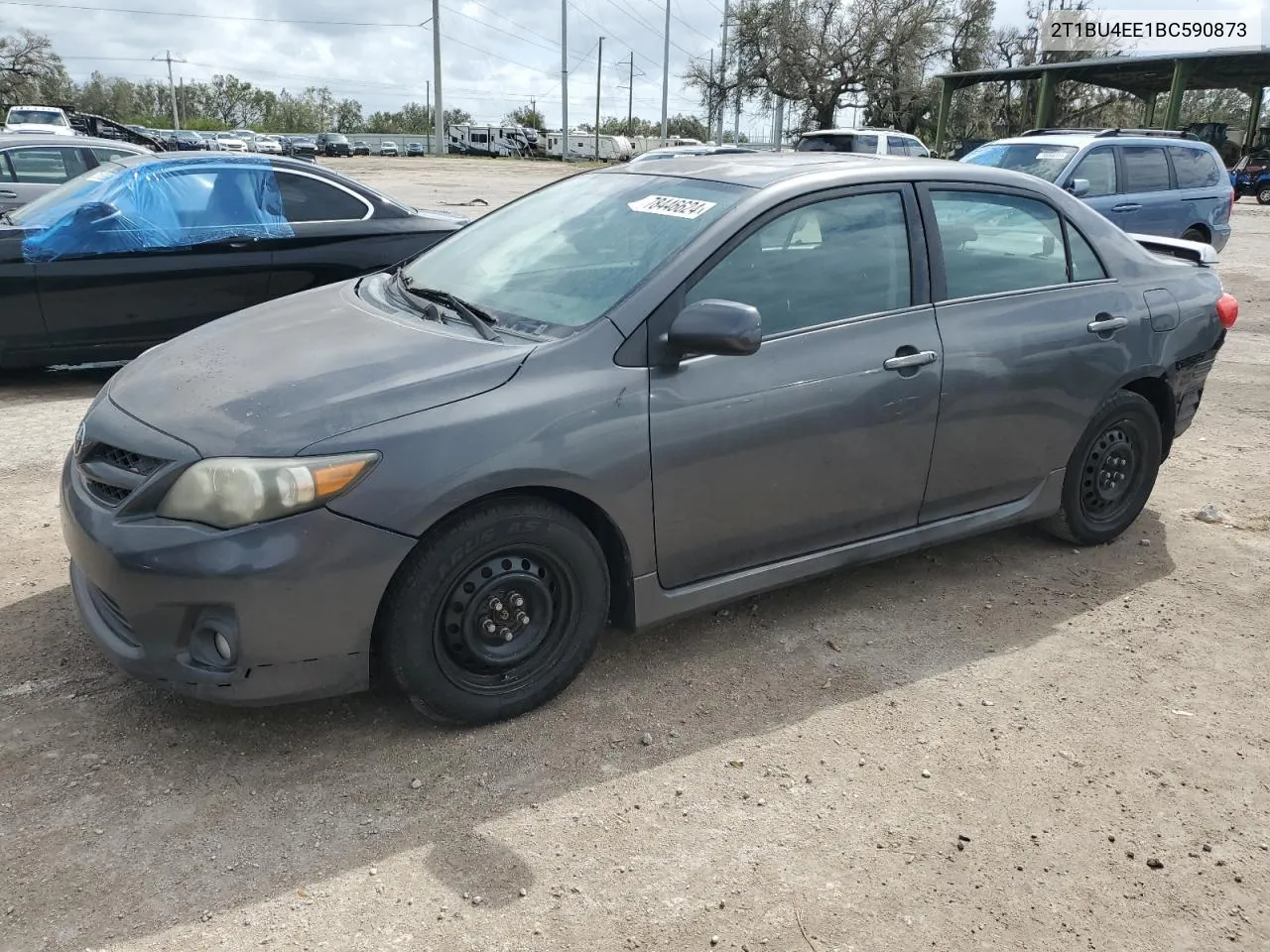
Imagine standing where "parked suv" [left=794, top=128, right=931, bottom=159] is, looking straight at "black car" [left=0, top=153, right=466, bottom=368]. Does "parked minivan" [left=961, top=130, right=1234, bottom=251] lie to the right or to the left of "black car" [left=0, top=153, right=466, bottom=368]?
left

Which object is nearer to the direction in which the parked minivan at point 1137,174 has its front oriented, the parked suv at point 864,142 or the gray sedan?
the gray sedan

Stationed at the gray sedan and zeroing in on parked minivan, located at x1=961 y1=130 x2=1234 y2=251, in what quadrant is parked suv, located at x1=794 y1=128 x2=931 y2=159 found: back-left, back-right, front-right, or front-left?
front-left

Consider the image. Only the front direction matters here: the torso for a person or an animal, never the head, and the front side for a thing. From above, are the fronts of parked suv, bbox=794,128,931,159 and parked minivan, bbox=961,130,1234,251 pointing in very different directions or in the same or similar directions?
very different directions

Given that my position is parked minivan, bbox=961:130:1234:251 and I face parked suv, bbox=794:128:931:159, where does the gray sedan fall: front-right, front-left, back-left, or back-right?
back-left

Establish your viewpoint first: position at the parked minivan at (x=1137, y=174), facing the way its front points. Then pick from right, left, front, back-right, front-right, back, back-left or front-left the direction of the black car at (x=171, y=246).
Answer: front

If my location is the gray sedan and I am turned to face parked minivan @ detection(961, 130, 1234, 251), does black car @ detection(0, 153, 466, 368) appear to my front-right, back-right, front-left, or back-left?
front-left

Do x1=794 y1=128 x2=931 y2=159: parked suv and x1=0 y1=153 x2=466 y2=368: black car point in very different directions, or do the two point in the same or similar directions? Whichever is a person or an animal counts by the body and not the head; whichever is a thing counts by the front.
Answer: very different directions

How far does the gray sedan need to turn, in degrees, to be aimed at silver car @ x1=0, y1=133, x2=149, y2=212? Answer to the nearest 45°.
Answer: approximately 90° to its right

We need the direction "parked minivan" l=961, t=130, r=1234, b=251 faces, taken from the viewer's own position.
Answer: facing the viewer and to the left of the viewer

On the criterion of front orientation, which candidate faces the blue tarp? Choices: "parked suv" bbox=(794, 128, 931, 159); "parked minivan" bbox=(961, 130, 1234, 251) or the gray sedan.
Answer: "parked minivan" bbox=(961, 130, 1234, 251)

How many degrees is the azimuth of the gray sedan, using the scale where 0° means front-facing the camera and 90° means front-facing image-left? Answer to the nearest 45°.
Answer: approximately 45°
